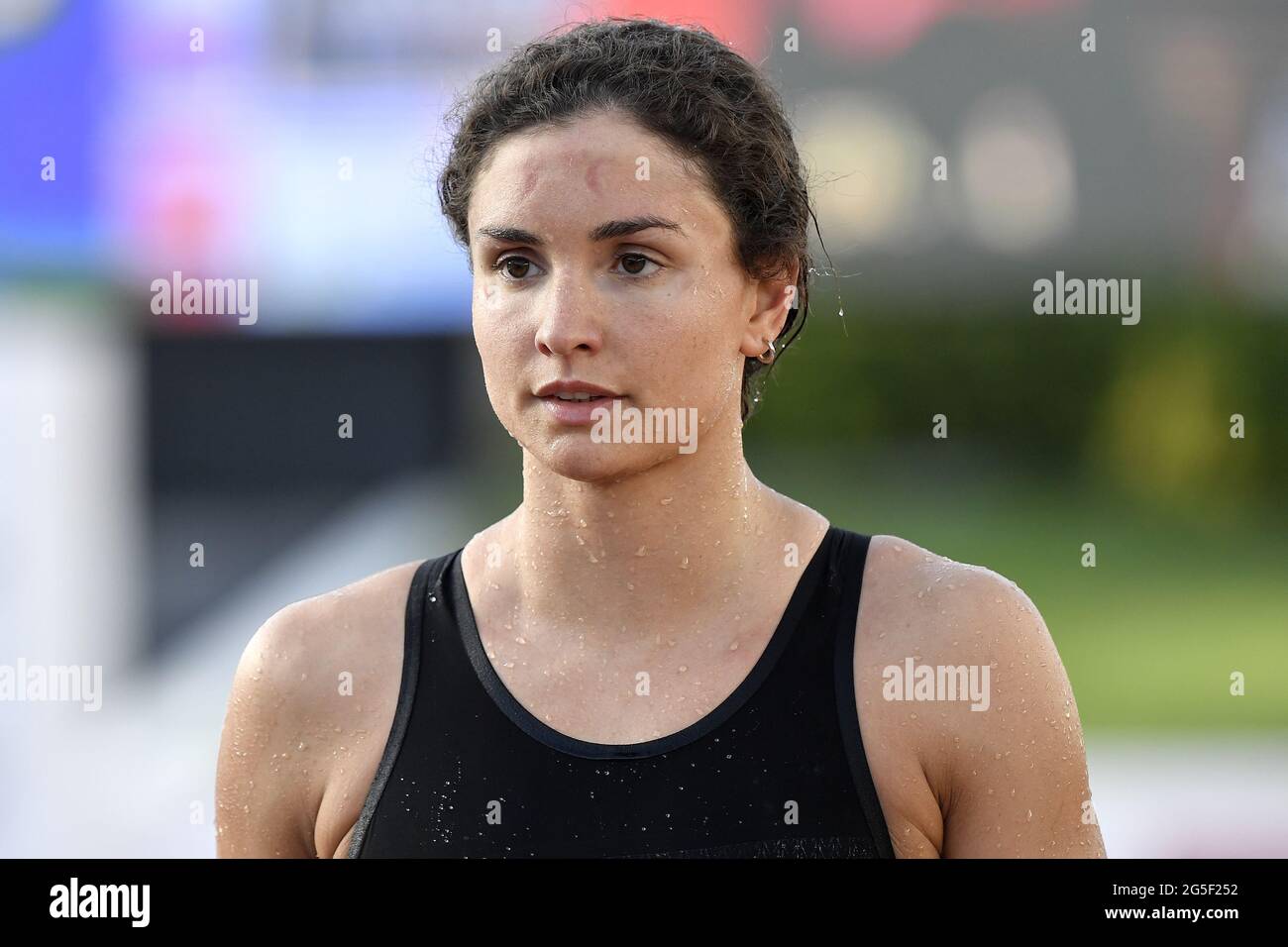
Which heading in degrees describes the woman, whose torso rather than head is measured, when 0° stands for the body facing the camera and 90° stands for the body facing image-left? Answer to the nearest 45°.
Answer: approximately 0°

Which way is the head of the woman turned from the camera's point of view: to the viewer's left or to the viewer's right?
to the viewer's left
